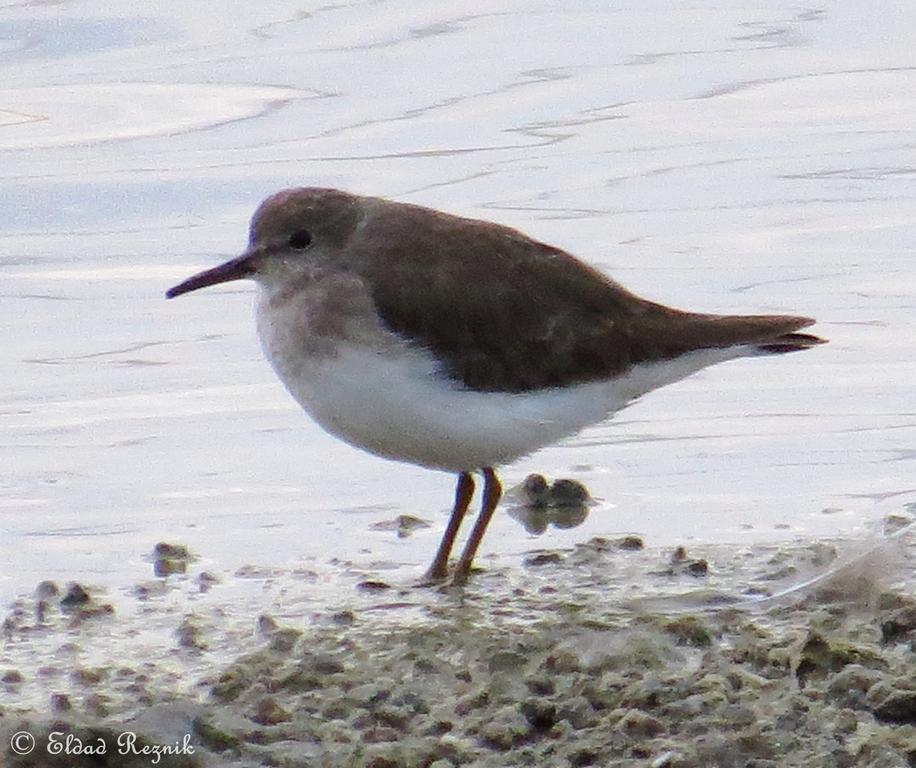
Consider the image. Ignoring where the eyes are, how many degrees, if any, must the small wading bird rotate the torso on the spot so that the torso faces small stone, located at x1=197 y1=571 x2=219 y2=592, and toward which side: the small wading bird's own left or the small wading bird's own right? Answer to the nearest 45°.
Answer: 0° — it already faces it

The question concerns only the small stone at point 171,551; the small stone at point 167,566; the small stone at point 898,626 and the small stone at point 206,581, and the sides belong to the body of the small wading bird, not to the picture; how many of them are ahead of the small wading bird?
3

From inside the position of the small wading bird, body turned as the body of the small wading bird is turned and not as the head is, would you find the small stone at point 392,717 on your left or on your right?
on your left

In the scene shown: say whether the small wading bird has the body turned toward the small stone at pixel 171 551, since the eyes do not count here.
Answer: yes

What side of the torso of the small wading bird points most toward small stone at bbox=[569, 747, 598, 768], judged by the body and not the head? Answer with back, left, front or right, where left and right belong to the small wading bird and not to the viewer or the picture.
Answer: left

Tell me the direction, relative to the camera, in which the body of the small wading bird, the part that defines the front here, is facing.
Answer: to the viewer's left

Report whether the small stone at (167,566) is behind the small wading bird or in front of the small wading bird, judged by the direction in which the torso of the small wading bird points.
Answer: in front

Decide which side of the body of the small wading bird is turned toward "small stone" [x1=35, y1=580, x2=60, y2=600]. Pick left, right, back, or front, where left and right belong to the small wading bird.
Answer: front

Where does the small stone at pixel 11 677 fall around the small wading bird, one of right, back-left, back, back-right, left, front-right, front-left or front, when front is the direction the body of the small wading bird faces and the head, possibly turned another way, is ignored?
front-left

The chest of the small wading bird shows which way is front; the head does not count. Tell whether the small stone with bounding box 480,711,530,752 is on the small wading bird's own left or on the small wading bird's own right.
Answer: on the small wading bird's own left

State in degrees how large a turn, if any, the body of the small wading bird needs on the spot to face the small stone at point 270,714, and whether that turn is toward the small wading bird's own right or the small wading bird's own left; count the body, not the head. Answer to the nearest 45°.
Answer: approximately 90° to the small wading bird's own left

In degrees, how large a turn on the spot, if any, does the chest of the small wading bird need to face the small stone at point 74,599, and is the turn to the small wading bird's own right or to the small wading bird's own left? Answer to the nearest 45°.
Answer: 0° — it already faces it
